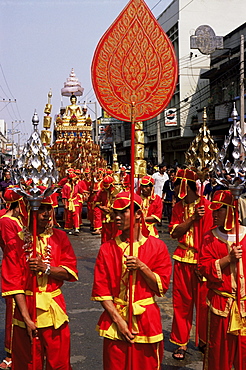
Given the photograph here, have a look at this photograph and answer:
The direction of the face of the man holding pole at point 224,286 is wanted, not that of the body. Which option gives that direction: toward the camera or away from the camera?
toward the camera

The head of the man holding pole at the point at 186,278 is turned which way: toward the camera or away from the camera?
toward the camera

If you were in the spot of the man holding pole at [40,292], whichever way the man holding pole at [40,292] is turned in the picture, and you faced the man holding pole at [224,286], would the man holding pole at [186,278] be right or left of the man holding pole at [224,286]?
left

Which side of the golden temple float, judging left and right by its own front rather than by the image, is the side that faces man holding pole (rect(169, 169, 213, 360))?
front

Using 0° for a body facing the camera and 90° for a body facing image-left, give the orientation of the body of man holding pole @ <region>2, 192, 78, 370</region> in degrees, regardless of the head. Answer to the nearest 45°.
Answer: approximately 0°

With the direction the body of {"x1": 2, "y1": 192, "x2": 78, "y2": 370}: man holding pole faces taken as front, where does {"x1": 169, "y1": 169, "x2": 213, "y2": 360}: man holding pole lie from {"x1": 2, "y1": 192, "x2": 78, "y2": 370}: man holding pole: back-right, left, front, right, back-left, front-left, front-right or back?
back-left

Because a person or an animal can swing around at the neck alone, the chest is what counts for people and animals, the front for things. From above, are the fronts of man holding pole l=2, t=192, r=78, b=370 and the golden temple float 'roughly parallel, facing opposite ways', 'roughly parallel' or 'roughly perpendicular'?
roughly parallel

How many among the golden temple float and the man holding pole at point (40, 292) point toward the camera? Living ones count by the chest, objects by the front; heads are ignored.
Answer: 2

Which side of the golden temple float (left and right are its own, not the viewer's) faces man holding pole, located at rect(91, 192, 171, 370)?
front

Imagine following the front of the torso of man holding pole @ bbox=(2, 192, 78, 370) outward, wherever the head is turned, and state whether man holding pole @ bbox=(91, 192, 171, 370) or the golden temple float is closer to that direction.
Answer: the man holding pole

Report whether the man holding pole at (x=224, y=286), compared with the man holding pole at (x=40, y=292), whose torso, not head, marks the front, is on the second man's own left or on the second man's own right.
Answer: on the second man's own left

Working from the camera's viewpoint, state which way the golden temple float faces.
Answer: facing the viewer

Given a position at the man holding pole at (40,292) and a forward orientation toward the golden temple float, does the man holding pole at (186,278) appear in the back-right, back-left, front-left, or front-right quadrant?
front-right

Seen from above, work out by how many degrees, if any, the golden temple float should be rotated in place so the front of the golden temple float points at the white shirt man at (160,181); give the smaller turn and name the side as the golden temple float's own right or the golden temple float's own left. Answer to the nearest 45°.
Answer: approximately 45° to the golden temple float's own left
